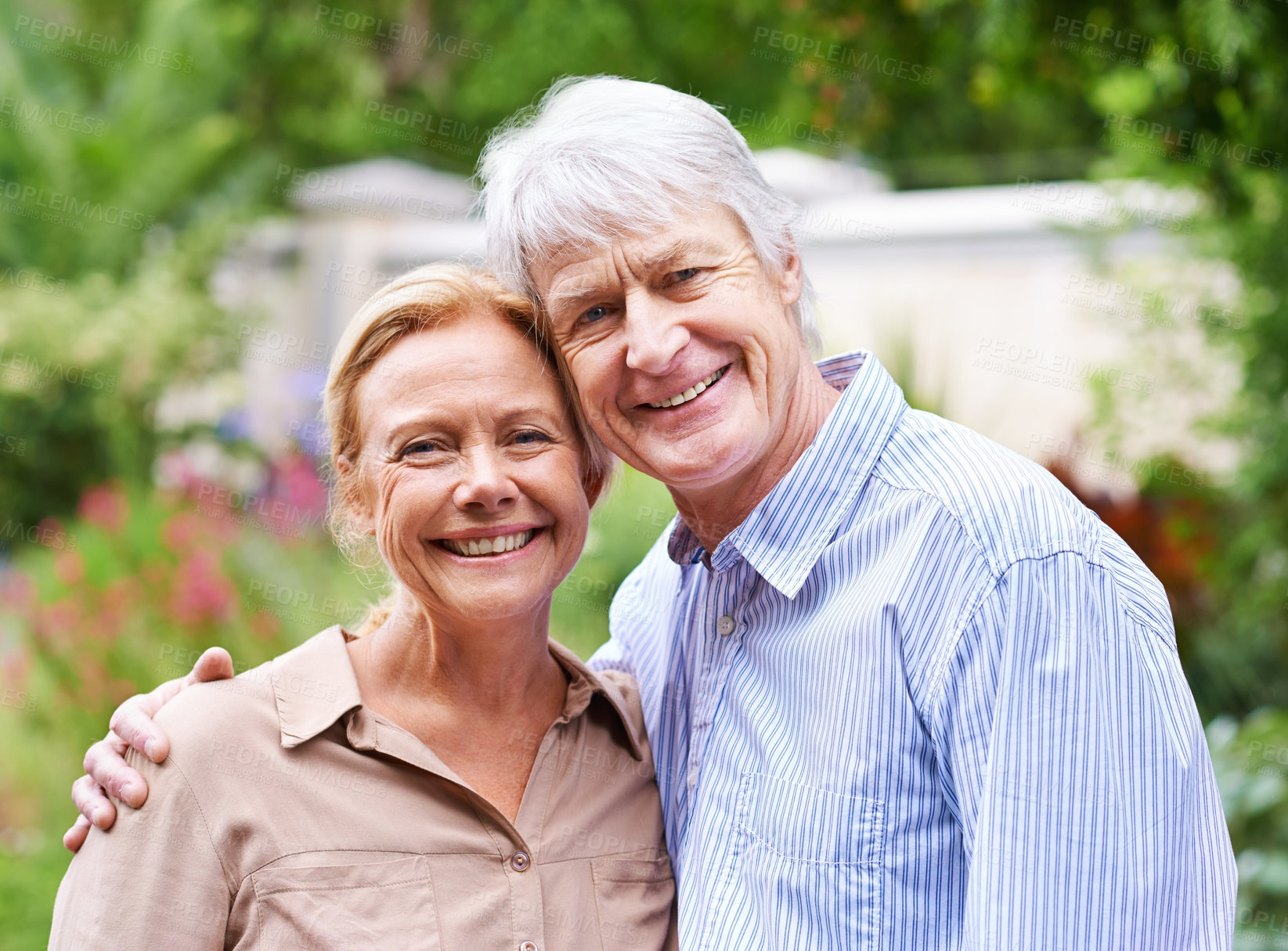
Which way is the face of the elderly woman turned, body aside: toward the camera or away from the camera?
toward the camera

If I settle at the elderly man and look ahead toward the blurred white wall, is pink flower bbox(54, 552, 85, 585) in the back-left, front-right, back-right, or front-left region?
front-left

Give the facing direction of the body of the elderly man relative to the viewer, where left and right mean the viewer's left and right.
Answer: facing the viewer and to the left of the viewer

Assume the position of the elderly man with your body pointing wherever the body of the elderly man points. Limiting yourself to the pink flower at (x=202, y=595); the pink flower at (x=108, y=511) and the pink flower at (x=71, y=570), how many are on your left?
0

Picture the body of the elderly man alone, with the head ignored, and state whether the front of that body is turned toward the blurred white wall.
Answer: no

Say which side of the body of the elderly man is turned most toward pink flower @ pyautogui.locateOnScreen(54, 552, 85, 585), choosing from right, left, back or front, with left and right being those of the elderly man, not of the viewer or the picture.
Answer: right

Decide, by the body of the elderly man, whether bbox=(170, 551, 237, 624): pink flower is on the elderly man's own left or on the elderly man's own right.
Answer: on the elderly man's own right

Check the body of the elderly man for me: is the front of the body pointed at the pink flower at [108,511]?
no
